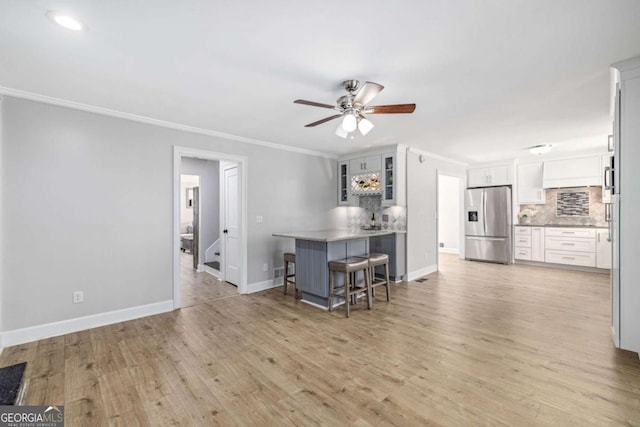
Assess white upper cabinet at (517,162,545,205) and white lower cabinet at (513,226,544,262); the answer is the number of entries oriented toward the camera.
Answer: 2

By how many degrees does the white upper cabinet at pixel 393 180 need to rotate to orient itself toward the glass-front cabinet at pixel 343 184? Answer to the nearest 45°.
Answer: approximately 90° to its right

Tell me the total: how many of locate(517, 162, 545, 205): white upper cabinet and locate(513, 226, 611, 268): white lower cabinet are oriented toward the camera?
2

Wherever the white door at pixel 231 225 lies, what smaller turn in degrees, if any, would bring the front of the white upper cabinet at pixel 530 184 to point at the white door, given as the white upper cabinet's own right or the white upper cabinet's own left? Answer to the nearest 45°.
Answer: approximately 45° to the white upper cabinet's own right

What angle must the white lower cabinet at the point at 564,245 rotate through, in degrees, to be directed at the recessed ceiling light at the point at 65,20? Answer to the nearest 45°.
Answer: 0° — it already faces it
